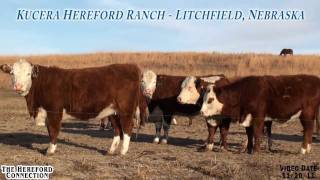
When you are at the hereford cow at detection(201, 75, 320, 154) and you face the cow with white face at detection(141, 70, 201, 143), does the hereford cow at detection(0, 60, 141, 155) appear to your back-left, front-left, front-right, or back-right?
front-left

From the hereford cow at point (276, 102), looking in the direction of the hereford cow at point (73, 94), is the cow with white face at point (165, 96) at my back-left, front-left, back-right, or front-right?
front-right

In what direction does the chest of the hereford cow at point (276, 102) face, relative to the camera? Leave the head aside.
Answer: to the viewer's left

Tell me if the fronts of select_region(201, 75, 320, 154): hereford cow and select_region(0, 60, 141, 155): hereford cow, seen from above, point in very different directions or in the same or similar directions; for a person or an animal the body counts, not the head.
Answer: same or similar directions

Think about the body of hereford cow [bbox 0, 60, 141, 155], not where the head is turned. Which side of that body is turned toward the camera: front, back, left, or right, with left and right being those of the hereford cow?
left

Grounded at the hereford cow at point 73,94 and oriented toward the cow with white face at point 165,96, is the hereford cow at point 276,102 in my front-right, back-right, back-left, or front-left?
front-right

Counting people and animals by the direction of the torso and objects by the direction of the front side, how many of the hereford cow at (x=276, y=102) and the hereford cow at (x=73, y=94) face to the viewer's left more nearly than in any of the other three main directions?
2

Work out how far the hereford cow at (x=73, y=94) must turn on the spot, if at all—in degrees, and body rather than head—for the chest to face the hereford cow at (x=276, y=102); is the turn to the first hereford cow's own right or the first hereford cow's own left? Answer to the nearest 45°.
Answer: approximately 180°
